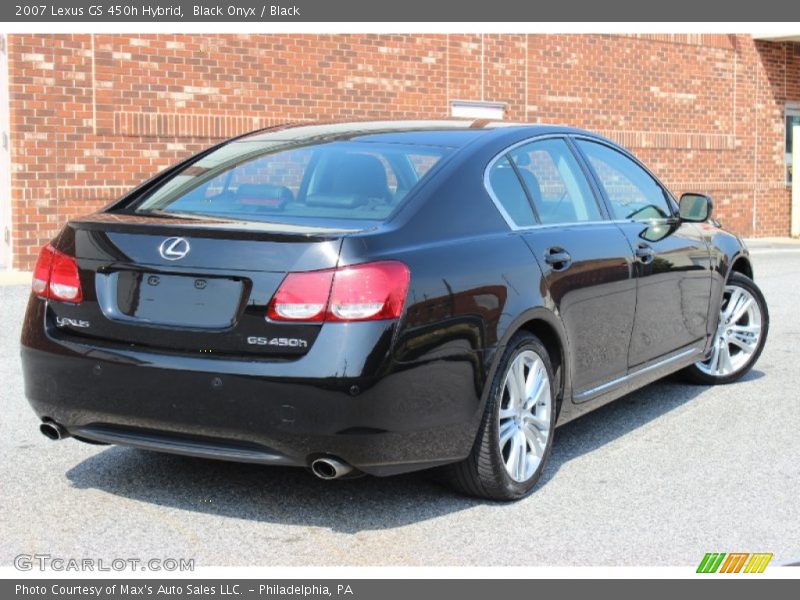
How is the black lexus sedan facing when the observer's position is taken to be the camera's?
facing away from the viewer and to the right of the viewer

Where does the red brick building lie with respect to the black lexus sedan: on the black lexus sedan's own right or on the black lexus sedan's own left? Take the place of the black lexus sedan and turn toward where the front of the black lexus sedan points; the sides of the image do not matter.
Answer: on the black lexus sedan's own left
